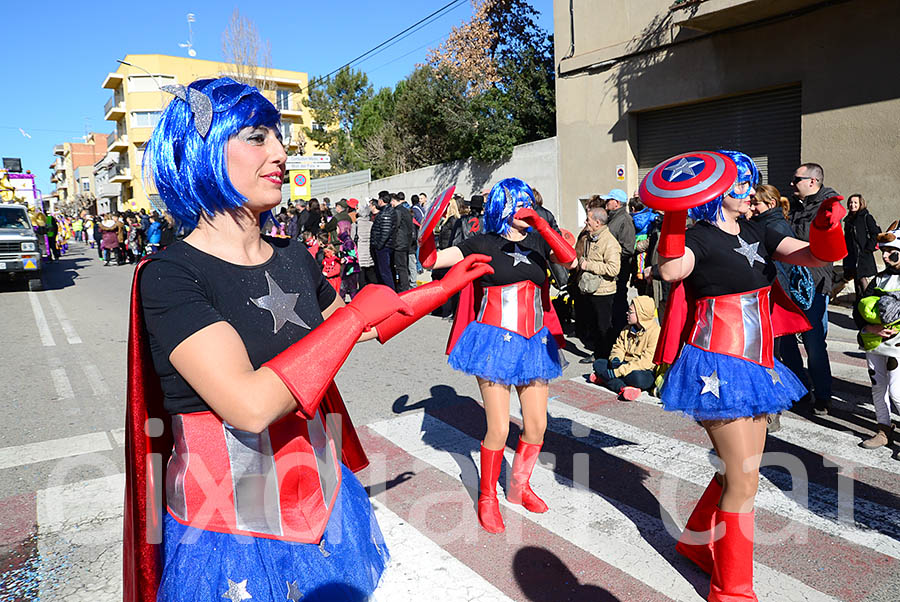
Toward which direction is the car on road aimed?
toward the camera

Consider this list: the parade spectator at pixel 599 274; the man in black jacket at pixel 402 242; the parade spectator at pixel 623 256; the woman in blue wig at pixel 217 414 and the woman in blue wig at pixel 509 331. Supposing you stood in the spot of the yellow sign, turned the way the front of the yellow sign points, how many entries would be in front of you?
5

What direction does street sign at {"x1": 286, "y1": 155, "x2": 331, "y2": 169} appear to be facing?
toward the camera

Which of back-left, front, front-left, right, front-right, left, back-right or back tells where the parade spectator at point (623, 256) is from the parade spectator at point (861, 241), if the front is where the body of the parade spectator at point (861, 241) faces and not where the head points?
front-right

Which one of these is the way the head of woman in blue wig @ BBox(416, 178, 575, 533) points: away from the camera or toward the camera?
toward the camera

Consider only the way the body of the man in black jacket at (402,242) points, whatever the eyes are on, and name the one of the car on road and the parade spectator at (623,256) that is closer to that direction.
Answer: the car on road

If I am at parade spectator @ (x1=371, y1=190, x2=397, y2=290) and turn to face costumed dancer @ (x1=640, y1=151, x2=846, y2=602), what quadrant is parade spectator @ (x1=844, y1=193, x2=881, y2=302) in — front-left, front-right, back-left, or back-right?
front-left

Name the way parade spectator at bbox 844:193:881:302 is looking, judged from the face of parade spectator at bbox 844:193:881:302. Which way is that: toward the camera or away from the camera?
toward the camera

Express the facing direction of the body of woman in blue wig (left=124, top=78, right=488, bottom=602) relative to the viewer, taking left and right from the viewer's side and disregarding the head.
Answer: facing the viewer and to the right of the viewer

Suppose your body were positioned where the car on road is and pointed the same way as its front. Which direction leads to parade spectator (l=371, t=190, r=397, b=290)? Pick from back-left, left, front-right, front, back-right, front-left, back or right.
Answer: front-left

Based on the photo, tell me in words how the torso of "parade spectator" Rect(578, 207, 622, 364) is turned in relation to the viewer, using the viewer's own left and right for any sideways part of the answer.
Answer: facing to the left of the viewer
